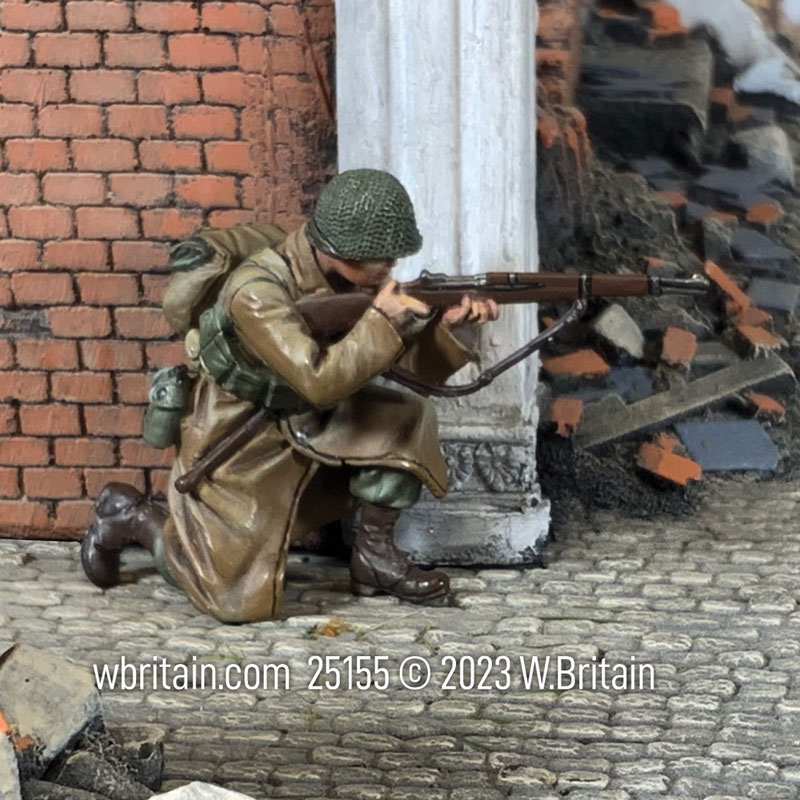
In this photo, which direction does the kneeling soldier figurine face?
to the viewer's right

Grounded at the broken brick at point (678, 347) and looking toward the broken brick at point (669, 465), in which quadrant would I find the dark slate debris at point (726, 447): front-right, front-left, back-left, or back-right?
front-left

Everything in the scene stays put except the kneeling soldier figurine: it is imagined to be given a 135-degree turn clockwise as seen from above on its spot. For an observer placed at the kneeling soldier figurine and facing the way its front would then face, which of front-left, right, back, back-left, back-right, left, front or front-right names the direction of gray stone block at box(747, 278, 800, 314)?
back

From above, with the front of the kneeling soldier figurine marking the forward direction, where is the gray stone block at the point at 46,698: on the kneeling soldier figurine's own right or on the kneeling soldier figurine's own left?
on the kneeling soldier figurine's own right

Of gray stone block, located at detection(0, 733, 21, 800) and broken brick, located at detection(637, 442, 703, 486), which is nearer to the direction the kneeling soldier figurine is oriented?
the broken brick

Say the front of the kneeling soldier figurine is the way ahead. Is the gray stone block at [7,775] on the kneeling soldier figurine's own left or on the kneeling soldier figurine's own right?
on the kneeling soldier figurine's own right

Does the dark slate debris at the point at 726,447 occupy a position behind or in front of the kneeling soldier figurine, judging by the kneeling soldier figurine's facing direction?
in front

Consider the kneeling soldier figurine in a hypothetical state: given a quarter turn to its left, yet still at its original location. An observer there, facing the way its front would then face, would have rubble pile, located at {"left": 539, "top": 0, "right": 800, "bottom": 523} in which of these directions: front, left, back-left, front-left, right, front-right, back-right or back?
front-right

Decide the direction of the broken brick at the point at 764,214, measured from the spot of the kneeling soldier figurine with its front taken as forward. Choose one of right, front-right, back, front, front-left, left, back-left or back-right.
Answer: front-left

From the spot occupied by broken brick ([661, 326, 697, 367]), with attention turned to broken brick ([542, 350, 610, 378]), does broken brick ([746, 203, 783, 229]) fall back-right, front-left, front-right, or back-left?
back-right

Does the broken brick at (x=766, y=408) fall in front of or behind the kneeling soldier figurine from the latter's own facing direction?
in front

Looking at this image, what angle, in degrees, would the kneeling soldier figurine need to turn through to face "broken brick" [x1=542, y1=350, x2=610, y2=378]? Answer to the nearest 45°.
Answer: approximately 45° to its left
